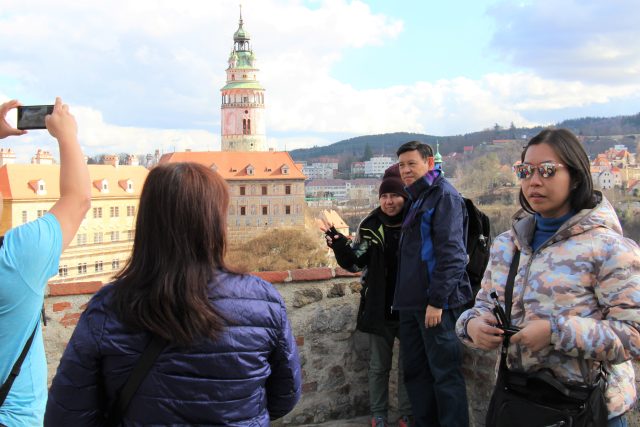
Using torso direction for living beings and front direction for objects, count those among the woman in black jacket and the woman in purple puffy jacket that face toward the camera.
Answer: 1

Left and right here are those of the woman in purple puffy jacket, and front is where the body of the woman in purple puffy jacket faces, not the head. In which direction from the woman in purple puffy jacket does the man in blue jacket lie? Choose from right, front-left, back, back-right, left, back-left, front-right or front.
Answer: front-right

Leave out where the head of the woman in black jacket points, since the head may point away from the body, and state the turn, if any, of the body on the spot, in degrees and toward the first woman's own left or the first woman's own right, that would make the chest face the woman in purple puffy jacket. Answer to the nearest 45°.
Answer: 0° — they already face them

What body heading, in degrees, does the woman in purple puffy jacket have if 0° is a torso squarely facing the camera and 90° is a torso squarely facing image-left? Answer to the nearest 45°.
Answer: approximately 180°

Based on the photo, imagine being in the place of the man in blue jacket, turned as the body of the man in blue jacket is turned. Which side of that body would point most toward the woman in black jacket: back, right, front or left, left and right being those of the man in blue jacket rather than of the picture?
right

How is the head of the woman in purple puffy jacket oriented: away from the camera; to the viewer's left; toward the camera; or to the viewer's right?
away from the camera

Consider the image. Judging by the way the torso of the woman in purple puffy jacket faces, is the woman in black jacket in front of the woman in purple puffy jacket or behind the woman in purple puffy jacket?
in front

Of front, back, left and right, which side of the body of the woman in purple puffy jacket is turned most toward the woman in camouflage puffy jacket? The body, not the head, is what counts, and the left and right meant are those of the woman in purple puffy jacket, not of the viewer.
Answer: right

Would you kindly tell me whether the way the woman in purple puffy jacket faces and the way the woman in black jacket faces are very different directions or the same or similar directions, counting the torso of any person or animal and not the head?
very different directions
